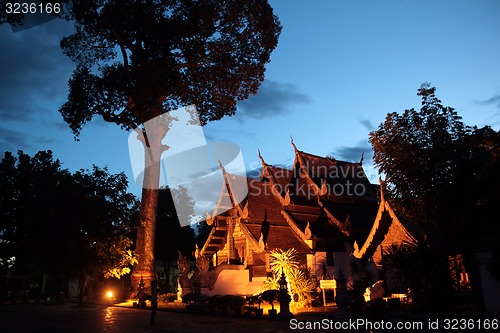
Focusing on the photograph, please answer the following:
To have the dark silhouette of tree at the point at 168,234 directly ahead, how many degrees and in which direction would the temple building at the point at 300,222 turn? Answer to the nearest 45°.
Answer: approximately 90° to its right

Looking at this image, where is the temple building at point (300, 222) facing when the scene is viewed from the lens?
facing the viewer and to the left of the viewer

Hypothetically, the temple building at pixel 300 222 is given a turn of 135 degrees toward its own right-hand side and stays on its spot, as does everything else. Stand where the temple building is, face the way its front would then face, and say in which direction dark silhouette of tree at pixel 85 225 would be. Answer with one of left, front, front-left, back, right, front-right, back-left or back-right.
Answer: left

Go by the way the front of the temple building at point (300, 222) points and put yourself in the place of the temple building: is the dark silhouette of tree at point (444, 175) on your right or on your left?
on your left
